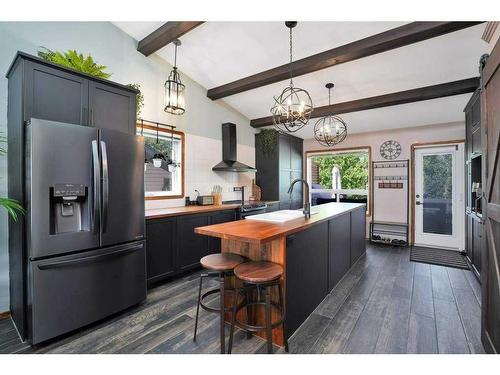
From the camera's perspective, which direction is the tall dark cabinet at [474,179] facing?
to the viewer's left

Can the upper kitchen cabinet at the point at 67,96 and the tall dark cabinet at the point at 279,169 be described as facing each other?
no

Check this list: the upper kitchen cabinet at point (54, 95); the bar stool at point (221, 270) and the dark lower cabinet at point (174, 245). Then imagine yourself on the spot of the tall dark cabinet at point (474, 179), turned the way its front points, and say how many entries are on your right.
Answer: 0

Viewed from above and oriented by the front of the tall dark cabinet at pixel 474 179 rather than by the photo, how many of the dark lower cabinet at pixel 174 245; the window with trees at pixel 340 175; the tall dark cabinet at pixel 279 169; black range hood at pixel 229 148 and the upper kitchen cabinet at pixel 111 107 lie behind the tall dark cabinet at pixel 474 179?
0

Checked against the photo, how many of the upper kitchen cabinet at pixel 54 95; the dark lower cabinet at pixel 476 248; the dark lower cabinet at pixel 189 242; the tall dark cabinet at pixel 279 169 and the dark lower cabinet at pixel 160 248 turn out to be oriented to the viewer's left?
1

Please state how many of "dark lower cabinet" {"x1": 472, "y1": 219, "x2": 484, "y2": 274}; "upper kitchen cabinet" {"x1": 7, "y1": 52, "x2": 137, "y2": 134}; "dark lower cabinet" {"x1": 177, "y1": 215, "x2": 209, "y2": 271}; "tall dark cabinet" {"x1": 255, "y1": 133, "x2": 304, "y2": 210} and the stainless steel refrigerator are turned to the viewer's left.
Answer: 1

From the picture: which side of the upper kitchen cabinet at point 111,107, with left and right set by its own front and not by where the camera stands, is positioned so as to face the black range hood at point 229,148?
left

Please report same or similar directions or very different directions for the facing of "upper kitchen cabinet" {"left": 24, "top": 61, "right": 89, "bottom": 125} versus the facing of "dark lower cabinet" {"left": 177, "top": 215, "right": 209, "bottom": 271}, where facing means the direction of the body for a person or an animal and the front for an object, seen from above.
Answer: same or similar directions

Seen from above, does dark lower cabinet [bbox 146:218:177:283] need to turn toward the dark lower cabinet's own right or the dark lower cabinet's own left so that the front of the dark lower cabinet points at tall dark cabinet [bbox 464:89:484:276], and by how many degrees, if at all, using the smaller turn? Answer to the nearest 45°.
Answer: approximately 45° to the dark lower cabinet's own left

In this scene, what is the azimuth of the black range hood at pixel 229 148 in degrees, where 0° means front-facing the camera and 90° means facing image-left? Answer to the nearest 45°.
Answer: approximately 315°

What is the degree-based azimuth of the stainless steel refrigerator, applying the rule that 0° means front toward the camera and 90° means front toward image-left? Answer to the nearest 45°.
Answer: approximately 315°

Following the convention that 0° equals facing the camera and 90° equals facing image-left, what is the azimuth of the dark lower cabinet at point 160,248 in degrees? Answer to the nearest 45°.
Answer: approximately 315°

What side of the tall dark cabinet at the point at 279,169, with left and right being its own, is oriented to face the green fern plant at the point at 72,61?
right

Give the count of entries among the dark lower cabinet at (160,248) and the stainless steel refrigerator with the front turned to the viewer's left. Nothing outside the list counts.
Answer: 0

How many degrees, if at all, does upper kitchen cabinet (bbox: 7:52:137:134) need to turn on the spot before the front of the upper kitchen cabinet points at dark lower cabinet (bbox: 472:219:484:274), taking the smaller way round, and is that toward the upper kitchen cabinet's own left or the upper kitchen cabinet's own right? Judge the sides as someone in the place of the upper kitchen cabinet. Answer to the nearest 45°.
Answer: approximately 45° to the upper kitchen cabinet's own left

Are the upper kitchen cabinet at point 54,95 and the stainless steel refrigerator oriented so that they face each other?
no

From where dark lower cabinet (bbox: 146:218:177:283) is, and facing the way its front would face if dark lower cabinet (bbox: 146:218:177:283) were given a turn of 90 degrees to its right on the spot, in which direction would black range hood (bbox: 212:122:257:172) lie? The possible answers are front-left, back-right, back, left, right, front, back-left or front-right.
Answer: back

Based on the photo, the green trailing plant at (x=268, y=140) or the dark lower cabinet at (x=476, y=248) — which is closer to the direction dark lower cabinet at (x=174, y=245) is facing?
the dark lower cabinet

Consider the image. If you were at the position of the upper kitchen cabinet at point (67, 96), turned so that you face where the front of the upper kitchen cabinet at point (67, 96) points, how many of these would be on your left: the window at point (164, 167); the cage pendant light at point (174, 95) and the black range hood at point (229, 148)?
3
